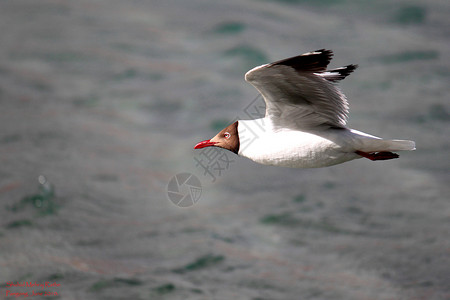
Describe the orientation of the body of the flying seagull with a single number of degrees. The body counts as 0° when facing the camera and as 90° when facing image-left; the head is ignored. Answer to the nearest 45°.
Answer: approximately 90°
